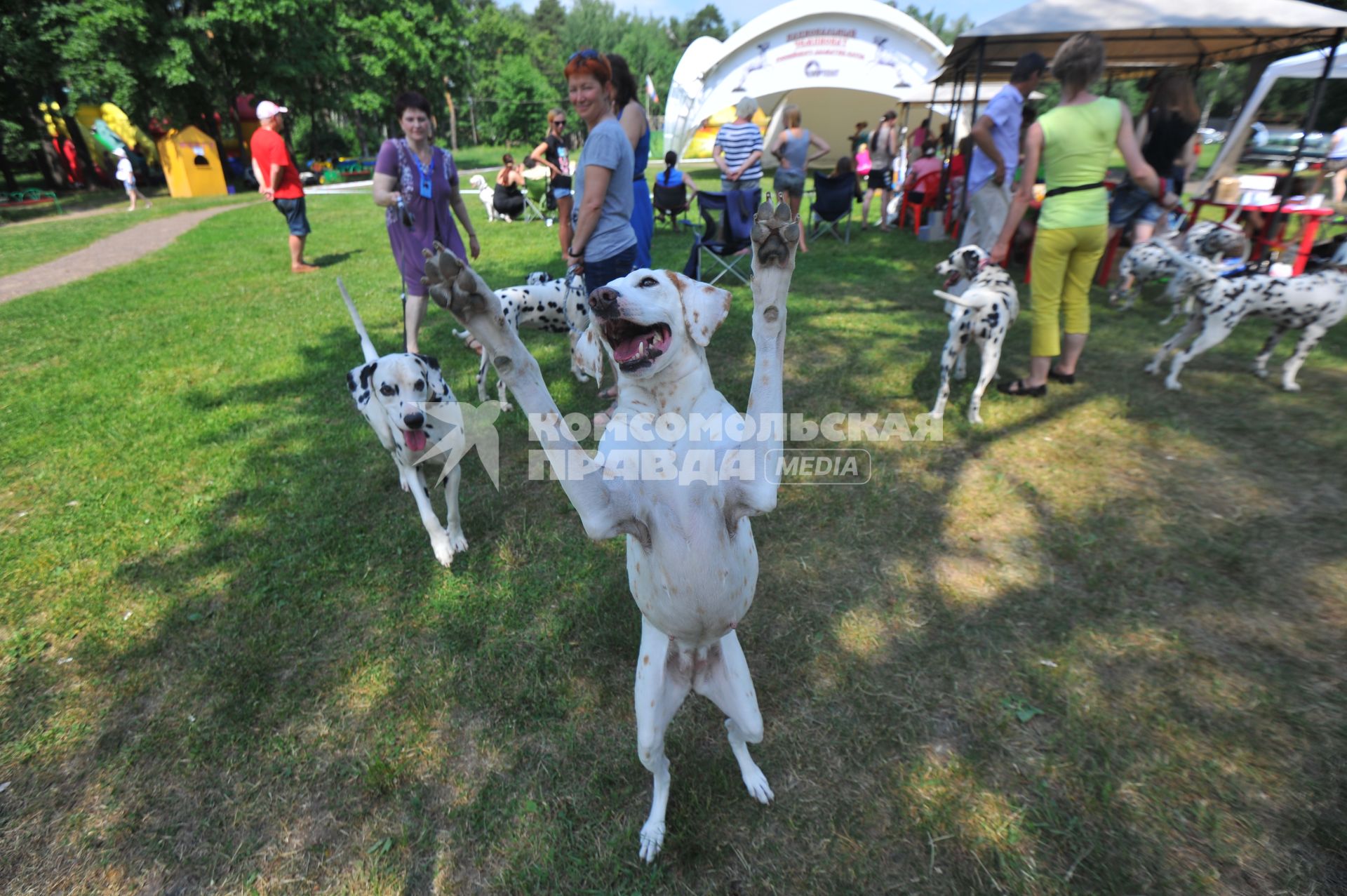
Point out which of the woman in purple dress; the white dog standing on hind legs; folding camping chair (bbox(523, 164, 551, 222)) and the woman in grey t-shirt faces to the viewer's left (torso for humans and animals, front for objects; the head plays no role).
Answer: the woman in grey t-shirt

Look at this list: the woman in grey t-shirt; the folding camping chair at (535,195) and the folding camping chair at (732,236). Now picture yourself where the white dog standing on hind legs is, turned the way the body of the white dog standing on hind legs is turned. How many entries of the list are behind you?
3

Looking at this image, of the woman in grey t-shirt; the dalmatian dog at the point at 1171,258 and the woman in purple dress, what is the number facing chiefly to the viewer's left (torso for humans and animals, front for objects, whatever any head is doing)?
2

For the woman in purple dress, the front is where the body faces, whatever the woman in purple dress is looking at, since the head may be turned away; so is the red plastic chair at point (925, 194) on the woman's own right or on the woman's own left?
on the woman's own left

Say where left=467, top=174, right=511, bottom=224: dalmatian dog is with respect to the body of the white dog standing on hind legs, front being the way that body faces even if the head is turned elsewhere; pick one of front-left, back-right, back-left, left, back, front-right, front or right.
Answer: back

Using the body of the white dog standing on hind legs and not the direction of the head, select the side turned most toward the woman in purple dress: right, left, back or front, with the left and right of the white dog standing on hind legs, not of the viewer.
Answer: back

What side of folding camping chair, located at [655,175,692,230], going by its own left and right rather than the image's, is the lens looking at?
back

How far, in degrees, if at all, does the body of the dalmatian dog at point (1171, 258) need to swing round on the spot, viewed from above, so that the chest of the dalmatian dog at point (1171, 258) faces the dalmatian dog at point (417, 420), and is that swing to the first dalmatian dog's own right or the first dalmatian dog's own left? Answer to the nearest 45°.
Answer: approximately 45° to the first dalmatian dog's own left

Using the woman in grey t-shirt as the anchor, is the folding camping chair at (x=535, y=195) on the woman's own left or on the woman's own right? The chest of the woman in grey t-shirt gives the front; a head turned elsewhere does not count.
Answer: on the woman's own right

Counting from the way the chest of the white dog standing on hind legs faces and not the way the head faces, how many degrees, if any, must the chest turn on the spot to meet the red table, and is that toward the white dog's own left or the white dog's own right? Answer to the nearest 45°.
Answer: approximately 135° to the white dog's own left

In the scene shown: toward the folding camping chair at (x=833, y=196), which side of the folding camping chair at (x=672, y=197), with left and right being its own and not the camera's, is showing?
right

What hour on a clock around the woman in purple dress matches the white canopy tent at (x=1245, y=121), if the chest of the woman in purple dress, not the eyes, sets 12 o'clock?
The white canopy tent is roughly at 9 o'clock from the woman in purple dress.

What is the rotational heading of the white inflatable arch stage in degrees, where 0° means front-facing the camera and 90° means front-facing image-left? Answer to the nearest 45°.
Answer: approximately 0°
